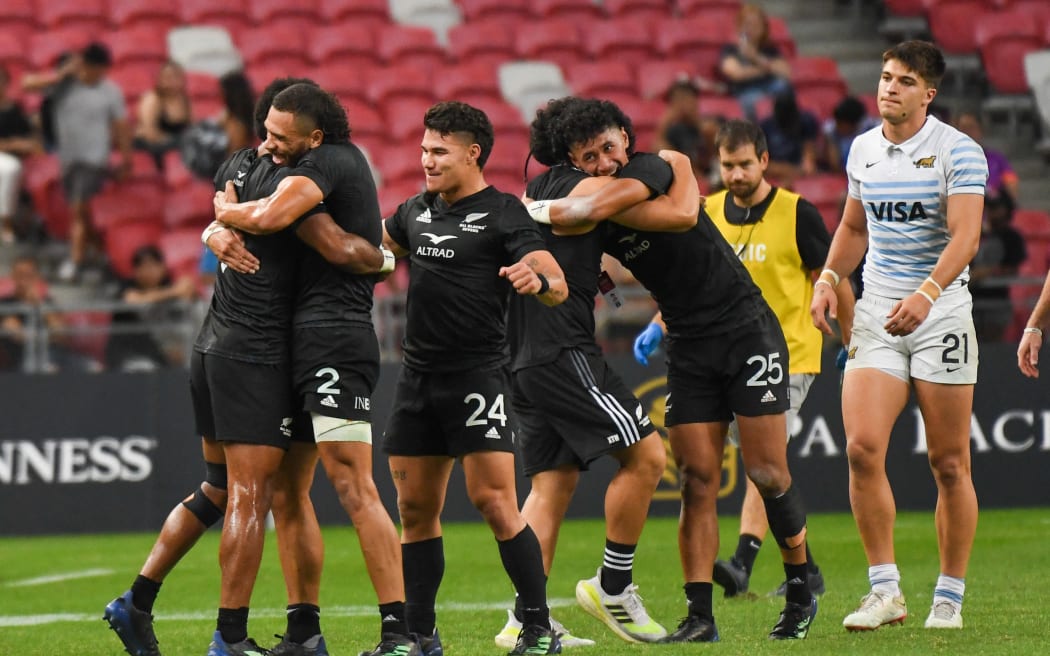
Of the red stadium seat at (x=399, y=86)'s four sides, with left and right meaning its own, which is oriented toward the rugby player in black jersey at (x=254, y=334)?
front

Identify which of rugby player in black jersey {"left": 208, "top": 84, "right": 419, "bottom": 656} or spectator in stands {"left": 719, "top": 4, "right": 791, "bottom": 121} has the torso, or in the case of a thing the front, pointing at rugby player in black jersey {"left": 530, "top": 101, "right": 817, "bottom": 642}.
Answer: the spectator in stands

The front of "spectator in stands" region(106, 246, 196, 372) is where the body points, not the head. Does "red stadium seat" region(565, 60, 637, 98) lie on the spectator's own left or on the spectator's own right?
on the spectator's own left

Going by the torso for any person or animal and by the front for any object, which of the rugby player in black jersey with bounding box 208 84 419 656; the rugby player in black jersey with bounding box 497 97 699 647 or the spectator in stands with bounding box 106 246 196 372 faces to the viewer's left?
the rugby player in black jersey with bounding box 208 84 419 656

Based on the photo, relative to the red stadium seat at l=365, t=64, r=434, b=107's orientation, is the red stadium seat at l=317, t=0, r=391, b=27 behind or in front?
behind

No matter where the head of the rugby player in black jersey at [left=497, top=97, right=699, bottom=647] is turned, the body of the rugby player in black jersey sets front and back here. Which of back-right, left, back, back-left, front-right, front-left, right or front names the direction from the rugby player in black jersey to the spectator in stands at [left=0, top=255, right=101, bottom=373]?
back-left

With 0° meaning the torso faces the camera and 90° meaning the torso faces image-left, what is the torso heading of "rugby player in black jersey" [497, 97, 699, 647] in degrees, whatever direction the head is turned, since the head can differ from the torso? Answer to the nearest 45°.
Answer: approximately 270°

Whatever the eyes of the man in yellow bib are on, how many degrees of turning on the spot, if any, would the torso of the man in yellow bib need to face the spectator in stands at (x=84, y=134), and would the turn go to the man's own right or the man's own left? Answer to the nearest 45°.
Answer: approximately 90° to the man's own right

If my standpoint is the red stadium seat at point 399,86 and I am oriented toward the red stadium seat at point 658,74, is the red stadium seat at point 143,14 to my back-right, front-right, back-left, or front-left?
back-left

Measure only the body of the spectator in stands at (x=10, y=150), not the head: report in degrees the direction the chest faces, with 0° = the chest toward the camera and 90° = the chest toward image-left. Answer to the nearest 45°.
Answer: approximately 0°

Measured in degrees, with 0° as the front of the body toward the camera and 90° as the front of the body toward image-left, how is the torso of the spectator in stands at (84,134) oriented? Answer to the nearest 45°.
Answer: approximately 45°
